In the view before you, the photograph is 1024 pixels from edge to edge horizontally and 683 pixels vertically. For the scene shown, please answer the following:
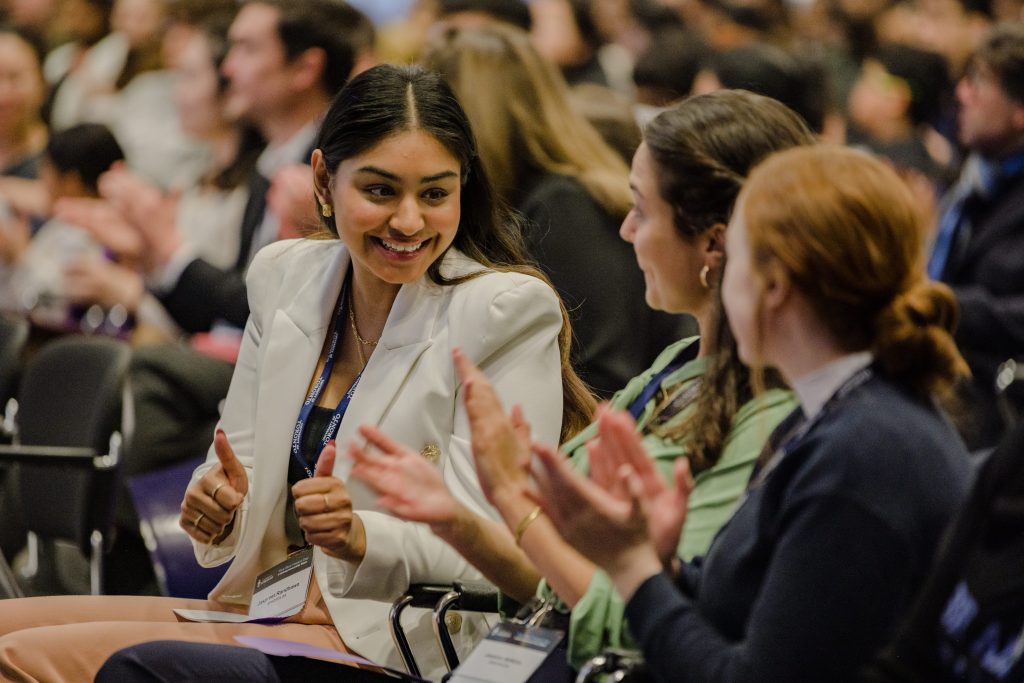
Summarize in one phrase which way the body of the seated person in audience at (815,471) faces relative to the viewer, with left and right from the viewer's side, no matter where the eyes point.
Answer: facing to the left of the viewer

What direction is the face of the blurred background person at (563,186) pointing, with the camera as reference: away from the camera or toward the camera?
away from the camera

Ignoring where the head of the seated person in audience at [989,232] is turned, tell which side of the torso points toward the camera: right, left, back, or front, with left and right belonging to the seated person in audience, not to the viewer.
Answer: left

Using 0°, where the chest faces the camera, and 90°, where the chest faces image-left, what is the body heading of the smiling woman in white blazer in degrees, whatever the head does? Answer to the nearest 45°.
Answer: approximately 45°

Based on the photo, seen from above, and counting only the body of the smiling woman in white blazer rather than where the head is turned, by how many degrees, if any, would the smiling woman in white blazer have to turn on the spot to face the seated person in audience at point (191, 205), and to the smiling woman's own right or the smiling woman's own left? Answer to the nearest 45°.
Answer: approximately 135° to the smiling woman's own right

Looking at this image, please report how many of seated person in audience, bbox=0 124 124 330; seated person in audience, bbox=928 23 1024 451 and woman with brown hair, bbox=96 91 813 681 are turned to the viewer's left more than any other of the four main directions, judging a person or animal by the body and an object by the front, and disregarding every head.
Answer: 3

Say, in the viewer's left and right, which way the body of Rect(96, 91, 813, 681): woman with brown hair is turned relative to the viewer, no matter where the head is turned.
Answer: facing to the left of the viewer

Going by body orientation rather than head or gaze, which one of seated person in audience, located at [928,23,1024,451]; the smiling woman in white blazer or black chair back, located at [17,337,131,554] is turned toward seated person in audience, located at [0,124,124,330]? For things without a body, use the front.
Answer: seated person in audience, located at [928,23,1024,451]

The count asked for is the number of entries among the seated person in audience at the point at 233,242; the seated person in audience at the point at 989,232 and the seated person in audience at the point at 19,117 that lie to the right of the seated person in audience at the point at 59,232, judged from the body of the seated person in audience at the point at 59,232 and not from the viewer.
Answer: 1

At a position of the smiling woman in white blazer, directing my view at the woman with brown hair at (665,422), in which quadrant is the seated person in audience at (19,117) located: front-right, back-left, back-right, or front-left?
back-left

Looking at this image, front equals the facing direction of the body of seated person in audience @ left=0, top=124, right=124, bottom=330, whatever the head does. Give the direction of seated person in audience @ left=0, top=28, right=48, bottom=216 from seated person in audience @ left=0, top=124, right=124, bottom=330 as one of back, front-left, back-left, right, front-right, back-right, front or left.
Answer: right

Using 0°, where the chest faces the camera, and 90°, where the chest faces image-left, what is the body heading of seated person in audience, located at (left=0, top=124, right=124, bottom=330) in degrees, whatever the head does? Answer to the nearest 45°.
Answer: approximately 90°
